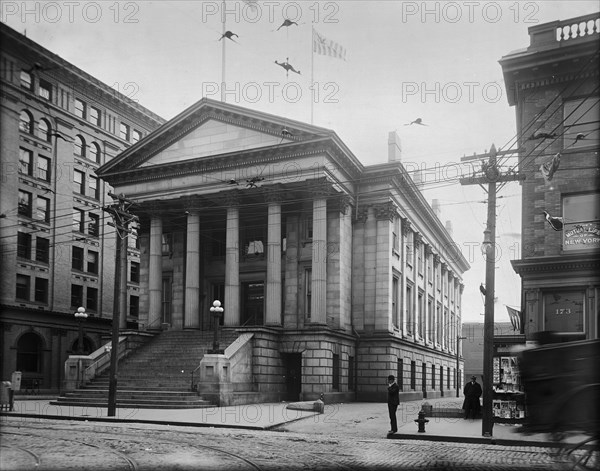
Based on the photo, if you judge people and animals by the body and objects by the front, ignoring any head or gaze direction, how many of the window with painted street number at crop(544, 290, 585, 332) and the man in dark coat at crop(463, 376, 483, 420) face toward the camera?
2

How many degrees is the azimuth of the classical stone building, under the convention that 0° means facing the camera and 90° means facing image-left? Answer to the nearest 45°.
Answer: approximately 45°

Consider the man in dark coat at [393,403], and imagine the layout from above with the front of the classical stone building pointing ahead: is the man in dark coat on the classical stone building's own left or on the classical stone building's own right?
on the classical stone building's own left

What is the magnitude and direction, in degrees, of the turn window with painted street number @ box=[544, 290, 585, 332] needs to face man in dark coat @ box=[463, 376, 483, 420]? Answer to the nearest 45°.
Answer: approximately 90° to its right

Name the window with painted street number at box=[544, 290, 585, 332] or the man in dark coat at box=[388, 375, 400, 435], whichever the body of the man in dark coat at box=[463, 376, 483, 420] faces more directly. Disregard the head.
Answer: the man in dark coat

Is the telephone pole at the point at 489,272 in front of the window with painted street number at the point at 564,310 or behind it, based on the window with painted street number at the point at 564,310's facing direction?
in front

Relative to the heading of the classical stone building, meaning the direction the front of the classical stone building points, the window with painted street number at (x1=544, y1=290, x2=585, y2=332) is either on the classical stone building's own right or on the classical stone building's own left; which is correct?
on the classical stone building's own left

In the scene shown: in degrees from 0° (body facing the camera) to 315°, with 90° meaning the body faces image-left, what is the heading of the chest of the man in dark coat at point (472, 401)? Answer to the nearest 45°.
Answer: approximately 0°

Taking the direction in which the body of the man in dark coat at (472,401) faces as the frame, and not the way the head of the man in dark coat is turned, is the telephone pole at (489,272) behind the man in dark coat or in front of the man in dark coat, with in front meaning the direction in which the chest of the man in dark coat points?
in front

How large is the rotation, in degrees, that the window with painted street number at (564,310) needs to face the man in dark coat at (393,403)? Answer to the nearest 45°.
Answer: approximately 45° to its right
